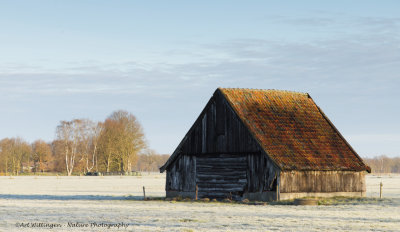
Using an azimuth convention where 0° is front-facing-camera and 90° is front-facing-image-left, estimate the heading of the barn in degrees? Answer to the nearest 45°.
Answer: approximately 45°
